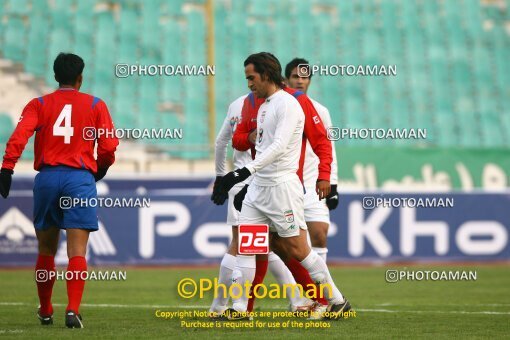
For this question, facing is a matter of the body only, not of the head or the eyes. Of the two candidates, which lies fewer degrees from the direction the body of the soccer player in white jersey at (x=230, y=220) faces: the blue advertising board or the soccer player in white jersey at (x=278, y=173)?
the soccer player in white jersey

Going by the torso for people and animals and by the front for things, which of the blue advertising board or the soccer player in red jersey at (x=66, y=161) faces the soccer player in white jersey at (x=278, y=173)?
the blue advertising board

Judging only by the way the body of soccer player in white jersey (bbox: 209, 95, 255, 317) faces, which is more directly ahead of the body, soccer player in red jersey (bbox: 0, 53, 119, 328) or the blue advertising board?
the soccer player in red jersey

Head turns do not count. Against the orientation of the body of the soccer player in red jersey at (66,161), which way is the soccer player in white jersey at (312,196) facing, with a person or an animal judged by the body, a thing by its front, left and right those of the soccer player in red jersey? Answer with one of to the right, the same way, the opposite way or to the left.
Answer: the opposite way

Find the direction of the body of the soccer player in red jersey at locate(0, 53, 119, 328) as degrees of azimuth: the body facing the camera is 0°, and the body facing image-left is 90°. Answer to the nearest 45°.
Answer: approximately 180°

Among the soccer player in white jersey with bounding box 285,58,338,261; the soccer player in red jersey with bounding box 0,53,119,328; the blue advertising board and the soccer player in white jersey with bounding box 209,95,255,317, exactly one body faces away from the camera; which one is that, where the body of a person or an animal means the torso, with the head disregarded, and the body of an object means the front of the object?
the soccer player in red jersey

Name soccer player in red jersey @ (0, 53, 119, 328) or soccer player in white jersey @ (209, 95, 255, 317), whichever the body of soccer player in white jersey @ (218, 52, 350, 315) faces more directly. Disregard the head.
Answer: the soccer player in red jersey

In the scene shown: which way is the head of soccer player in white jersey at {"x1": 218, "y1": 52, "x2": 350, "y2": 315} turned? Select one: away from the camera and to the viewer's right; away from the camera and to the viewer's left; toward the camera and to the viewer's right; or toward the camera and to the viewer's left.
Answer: toward the camera and to the viewer's left

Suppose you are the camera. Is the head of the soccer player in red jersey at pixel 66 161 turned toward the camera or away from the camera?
away from the camera
